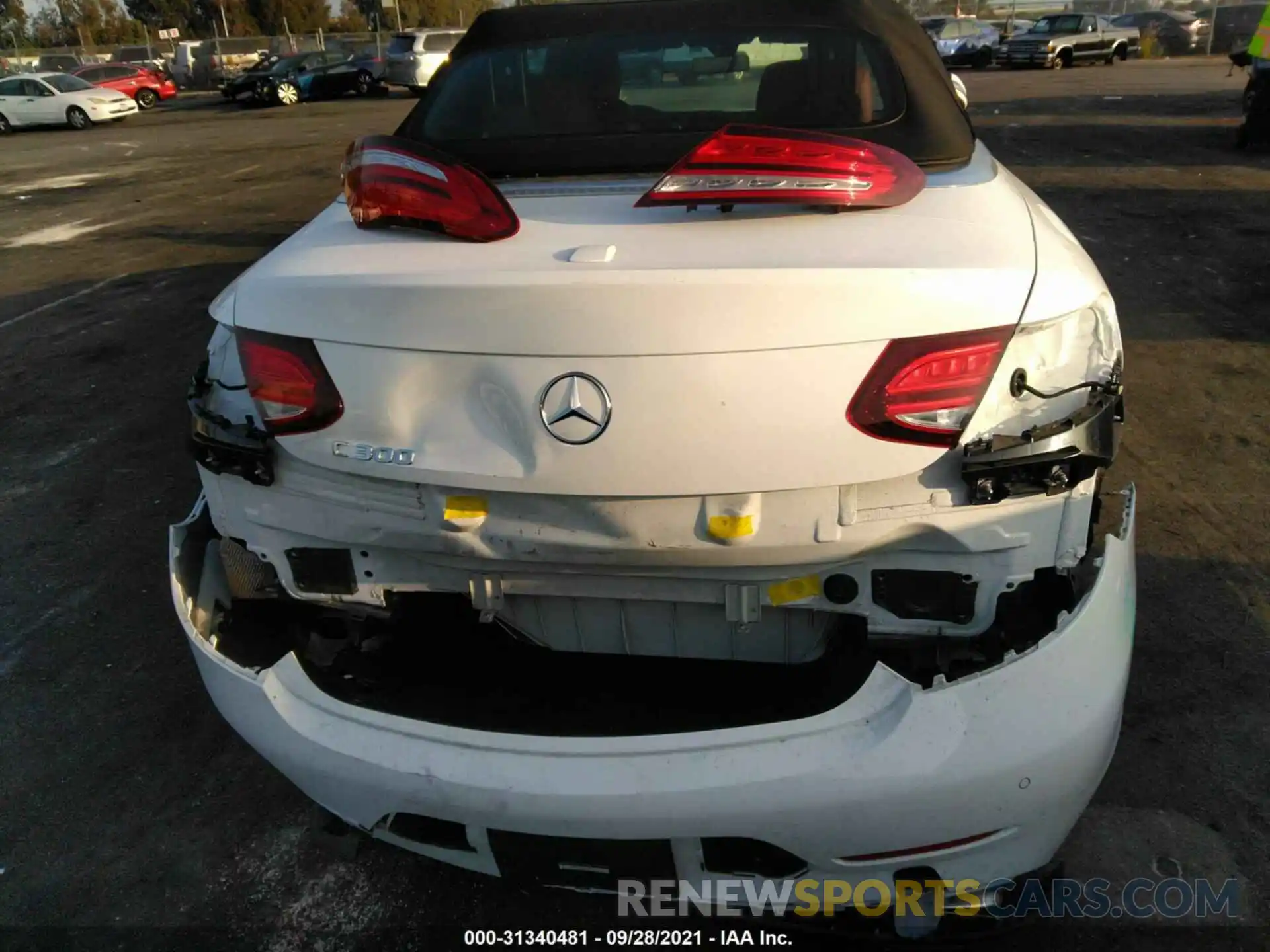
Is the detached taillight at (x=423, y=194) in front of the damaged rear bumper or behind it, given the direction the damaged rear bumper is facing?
behind

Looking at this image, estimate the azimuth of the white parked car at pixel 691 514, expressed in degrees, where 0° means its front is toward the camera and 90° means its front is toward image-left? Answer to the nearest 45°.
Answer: approximately 180°

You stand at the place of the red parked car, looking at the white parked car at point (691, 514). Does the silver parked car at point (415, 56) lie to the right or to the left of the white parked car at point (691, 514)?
left

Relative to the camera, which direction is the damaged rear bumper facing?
toward the camera

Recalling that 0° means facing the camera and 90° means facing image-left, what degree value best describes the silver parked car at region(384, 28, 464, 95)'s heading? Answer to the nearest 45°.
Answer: approximately 225°

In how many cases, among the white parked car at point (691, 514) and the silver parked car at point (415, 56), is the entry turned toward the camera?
0

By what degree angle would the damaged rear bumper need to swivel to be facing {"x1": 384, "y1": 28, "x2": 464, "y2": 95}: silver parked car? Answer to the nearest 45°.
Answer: approximately 180°

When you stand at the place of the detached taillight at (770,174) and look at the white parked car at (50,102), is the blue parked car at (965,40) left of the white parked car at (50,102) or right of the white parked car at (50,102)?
right

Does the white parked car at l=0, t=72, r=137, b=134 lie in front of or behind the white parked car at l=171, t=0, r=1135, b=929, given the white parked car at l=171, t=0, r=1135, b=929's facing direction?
in front

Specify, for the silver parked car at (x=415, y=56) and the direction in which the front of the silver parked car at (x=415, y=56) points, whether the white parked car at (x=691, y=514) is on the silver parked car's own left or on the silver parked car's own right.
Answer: on the silver parked car's own right

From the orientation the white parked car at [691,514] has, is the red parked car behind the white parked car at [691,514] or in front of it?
in front
